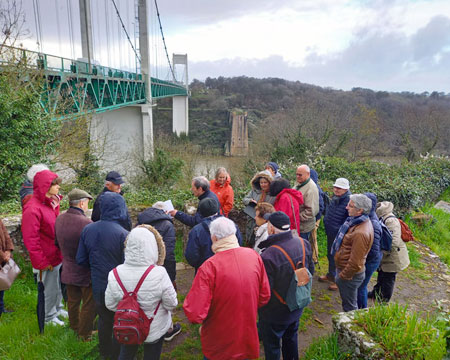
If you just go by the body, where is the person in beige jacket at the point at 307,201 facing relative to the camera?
to the viewer's left

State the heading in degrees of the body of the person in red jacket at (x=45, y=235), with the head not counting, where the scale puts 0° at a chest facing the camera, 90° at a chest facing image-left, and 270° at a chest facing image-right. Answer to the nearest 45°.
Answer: approximately 270°

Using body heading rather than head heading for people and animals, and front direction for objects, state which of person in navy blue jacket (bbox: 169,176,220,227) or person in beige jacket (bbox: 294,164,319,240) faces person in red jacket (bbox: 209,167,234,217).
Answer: the person in beige jacket

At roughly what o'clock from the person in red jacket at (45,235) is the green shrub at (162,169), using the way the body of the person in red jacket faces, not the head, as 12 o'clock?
The green shrub is roughly at 10 o'clock from the person in red jacket.

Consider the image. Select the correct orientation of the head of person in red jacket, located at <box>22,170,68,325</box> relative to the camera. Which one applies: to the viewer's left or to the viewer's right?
to the viewer's right

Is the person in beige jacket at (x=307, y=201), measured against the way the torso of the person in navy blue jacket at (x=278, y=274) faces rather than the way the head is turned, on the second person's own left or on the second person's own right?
on the second person's own right

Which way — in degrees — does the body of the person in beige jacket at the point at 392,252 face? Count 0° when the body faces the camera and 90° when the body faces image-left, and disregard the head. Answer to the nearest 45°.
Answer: approximately 90°

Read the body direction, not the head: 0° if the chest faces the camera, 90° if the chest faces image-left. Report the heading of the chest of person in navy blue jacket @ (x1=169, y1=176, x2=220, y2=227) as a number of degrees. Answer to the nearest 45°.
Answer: approximately 90°

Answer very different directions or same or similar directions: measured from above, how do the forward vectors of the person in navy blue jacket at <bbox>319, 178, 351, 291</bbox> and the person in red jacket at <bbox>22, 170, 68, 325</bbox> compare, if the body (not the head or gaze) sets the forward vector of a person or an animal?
very different directions
